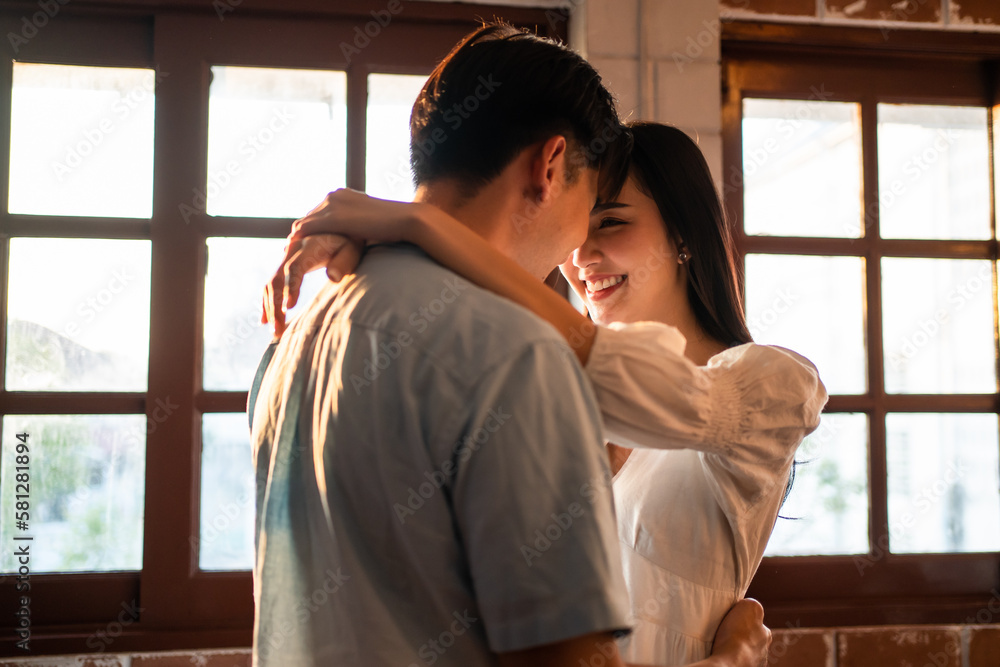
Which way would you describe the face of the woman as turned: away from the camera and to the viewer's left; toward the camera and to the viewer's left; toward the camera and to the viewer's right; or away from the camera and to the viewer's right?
toward the camera and to the viewer's left

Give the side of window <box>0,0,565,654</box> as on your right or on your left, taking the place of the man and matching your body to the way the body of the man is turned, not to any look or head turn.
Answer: on your left

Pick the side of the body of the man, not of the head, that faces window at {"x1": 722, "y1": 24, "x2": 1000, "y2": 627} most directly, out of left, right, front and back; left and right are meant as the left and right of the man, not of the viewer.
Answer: front

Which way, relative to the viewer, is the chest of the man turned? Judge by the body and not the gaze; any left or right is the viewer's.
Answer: facing away from the viewer and to the right of the viewer

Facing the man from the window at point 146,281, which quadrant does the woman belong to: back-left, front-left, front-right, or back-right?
front-left

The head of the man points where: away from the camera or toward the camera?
away from the camera
